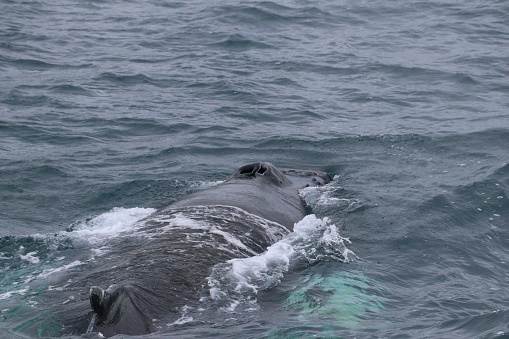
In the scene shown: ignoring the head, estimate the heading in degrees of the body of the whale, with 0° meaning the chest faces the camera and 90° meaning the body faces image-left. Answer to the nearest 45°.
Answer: approximately 225°
